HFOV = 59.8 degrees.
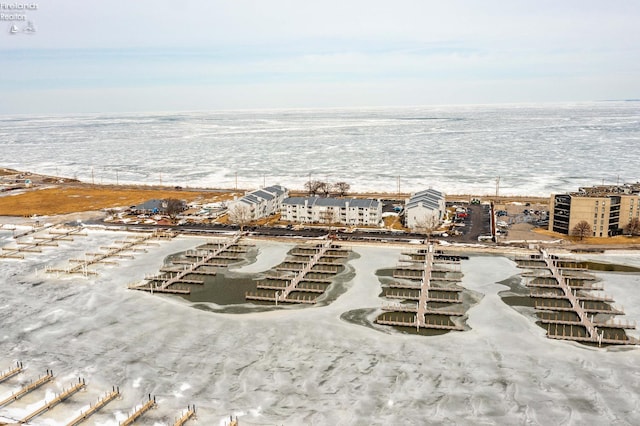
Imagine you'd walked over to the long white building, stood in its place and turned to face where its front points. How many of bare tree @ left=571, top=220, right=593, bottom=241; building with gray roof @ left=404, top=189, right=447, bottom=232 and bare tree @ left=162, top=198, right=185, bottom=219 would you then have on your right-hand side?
1

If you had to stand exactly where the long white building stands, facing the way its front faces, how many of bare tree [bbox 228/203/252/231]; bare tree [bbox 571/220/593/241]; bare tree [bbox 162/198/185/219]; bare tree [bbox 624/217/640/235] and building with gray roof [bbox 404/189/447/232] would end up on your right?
2

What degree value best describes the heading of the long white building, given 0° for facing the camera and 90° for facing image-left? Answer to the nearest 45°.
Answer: approximately 0°

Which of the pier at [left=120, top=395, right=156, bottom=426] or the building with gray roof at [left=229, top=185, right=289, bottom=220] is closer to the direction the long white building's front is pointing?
the pier

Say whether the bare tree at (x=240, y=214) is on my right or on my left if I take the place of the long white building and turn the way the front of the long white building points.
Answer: on my right

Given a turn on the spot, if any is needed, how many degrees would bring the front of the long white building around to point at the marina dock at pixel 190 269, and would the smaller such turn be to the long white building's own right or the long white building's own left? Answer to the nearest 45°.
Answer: approximately 45° to the long white building's own right

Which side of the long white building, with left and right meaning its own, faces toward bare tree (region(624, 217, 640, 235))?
left

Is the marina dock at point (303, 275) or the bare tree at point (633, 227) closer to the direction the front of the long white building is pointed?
the marina dock

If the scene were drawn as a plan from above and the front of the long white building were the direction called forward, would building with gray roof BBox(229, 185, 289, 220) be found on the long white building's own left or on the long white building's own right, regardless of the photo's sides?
on the long white building's own right

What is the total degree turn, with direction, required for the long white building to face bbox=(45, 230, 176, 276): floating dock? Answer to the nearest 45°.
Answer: approximately 45° to its right

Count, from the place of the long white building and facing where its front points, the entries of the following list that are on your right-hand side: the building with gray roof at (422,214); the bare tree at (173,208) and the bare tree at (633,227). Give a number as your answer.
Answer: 1

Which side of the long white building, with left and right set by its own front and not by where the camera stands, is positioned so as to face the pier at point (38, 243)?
right

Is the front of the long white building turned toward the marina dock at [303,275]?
yes
